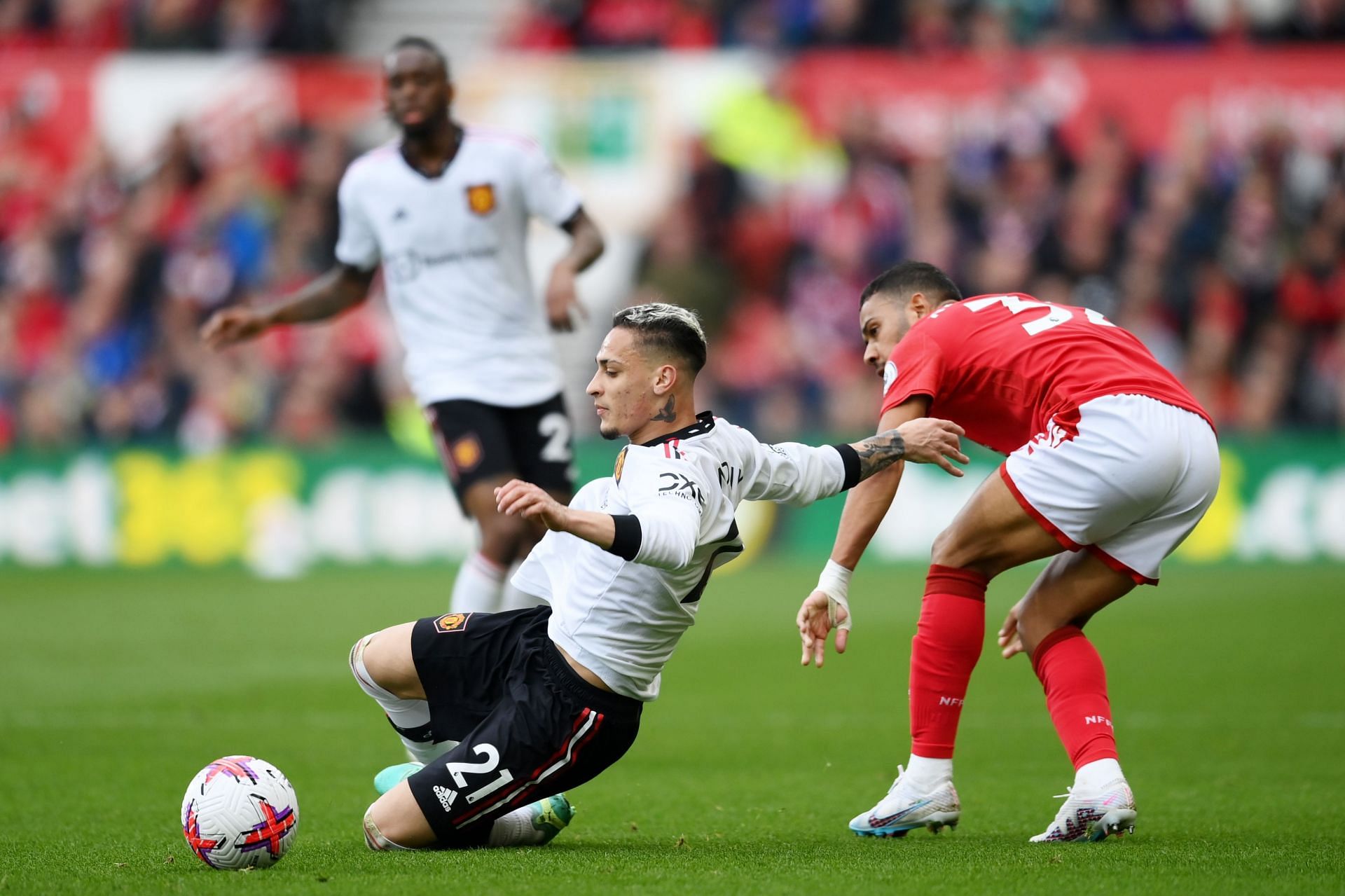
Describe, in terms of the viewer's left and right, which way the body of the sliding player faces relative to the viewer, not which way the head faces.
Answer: facing to the left of the viewer

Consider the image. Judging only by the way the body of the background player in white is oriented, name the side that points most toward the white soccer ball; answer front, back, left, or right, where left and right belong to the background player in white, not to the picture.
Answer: front

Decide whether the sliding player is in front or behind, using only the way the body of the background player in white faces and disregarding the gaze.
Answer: in front

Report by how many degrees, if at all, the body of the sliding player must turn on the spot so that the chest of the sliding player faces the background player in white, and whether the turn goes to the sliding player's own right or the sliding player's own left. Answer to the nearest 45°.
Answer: approximately 90° to the sliding player's own right

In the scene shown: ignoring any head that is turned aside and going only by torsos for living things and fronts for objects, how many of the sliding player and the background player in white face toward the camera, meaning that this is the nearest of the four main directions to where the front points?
1
